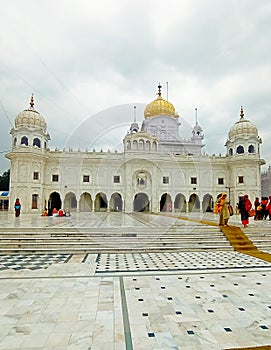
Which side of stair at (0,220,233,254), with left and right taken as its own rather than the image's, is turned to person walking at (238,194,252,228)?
left

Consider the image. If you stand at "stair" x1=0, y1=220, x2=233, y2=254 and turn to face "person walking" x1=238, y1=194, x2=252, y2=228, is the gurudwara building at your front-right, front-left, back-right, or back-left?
front-left

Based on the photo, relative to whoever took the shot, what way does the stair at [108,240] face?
facing the viewer

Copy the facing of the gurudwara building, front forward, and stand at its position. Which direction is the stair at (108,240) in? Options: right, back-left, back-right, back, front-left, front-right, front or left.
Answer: front

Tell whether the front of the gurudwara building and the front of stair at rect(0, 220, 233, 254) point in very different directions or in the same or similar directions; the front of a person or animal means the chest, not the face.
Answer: same or similar directions

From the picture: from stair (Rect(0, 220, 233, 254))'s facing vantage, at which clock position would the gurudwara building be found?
The gurudwara building is roughly at 6 o'clock from the stair.

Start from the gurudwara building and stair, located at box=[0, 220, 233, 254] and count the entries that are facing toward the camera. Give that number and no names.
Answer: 2

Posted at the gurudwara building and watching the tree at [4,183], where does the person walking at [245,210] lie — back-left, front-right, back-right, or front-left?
back-left

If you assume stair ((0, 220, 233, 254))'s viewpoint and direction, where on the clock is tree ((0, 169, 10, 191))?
The tree is roughly at 5 o'clock from the stair.

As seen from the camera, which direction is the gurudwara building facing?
toward the camera

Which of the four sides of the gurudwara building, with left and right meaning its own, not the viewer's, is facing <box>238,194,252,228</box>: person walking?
front

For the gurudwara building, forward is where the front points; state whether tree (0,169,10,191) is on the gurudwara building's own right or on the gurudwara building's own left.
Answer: on the gurudwara building's own right

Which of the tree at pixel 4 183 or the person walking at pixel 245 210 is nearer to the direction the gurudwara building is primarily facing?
the person walking
